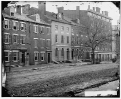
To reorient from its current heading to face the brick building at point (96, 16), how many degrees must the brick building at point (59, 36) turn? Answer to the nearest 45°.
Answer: approximately 45° to its left

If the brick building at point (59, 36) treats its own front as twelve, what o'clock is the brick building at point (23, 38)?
the brick building at point (23, 38) is roughly at 4 o'clock from the brick building at point (59, 36).

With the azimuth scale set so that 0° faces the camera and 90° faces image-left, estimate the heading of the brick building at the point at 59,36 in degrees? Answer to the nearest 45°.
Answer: approximately 315°
